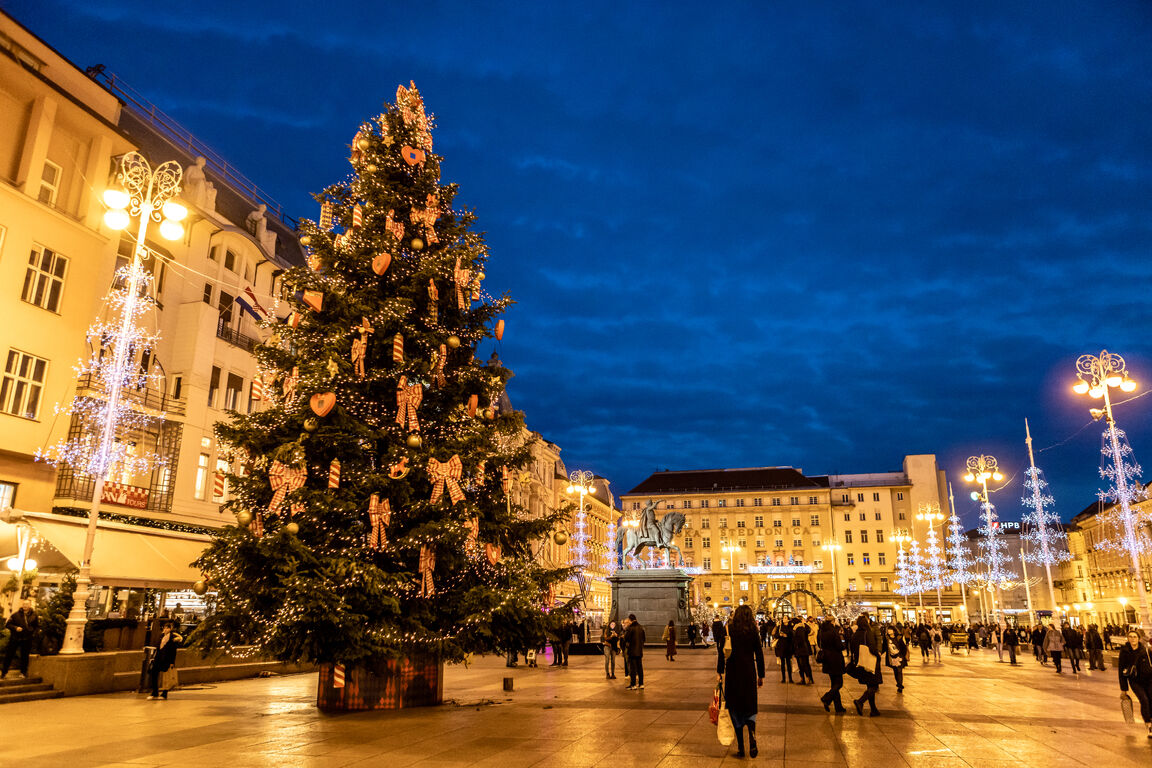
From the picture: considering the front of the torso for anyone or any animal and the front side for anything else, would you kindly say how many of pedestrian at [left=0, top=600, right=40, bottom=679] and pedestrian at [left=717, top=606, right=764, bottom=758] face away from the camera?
1

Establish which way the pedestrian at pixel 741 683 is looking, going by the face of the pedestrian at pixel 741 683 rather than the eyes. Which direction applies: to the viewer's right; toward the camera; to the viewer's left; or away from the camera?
away from the camera

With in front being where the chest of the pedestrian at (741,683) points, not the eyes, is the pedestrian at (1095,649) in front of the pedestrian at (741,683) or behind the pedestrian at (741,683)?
in front

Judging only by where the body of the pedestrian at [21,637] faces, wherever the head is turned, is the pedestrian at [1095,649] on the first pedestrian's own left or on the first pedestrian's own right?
on the first pedestrian's own left

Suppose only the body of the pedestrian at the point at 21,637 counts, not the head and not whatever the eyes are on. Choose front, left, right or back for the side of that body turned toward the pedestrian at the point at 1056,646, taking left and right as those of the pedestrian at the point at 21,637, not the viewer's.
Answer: left

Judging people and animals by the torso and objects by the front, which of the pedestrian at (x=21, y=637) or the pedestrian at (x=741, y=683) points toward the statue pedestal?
the pedestrian at (x=741, y=683)

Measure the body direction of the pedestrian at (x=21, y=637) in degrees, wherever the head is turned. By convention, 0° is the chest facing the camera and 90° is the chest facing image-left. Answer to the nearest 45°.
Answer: approximately 0°

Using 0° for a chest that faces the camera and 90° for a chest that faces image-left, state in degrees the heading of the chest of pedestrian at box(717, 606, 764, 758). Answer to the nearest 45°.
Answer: approximately 180°

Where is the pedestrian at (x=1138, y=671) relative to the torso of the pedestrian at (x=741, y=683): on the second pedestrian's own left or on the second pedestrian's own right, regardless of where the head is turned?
on the second pedestrian's own right
